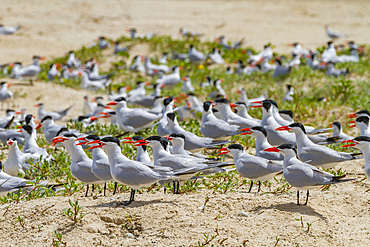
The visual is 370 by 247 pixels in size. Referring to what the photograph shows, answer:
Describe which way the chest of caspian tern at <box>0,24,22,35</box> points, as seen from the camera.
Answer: to the viewer's left

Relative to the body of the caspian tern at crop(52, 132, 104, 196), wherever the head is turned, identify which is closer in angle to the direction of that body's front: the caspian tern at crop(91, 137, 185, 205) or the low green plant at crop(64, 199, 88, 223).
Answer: the low green plant

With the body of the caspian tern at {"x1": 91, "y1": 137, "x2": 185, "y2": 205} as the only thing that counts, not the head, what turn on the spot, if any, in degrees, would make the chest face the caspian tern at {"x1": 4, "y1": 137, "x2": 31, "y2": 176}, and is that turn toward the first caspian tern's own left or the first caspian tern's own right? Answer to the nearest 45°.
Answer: approximately 45° to the first caspian tern's own right

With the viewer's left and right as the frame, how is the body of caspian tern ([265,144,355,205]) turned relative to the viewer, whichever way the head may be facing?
facing to the left of the viewer

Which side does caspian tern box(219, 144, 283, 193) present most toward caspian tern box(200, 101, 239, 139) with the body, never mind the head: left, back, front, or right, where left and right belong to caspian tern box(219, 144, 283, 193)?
right

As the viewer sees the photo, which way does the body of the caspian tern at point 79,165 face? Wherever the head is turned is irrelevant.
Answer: to the viewer's left

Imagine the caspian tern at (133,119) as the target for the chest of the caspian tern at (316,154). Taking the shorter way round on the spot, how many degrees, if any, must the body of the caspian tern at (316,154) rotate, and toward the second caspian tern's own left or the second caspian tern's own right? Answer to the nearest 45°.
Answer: approximately 45° to the second caspian tern's own right

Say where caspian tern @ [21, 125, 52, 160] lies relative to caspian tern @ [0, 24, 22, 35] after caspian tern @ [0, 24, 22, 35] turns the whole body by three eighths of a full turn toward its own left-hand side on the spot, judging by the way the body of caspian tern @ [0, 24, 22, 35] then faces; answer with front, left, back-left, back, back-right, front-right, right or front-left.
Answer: front-right

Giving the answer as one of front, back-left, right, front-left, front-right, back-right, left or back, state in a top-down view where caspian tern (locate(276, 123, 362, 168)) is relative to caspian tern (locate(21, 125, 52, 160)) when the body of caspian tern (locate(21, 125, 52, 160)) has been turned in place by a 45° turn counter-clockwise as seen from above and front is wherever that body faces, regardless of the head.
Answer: left

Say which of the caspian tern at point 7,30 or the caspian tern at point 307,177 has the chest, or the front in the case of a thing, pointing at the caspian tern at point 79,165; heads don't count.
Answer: the caspian tern at point 307,177

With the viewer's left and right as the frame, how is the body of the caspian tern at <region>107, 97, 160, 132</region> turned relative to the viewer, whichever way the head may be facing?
facing to the left of the viewer

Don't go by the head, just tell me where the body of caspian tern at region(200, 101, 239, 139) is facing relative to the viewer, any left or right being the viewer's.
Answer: facing to the left of the viewer

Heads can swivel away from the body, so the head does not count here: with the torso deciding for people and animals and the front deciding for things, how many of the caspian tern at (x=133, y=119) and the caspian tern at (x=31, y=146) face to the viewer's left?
2

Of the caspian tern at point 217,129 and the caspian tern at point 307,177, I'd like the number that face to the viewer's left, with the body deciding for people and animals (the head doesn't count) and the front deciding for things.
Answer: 2

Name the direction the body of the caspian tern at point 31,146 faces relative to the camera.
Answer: to the viewer's left

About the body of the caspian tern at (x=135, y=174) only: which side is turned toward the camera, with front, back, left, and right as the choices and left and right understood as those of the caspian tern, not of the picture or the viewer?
left

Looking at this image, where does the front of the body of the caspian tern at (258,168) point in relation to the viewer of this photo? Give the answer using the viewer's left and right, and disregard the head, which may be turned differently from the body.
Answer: facing to the left of the viewer

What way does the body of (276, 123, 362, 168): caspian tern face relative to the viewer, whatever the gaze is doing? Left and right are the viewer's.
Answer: facing to the left of the viewer
